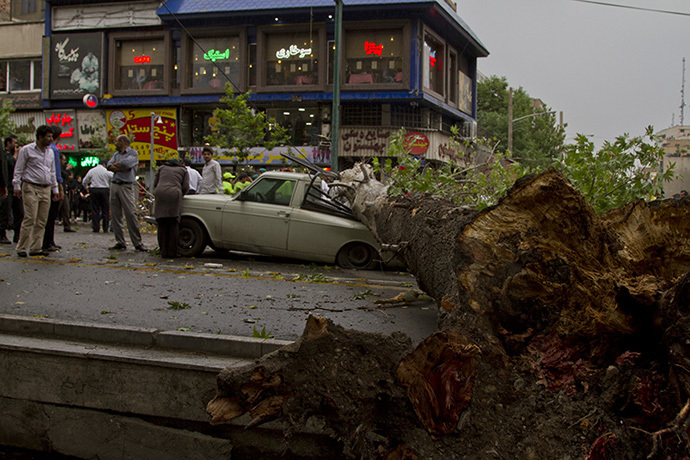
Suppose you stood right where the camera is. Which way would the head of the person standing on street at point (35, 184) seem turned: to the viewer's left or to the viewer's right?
to the viewer's right

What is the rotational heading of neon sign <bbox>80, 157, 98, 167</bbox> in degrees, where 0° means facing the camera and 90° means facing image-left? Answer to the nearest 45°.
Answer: approximately 0°

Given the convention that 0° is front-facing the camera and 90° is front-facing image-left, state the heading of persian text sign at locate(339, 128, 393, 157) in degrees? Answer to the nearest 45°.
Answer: approximately 0°
